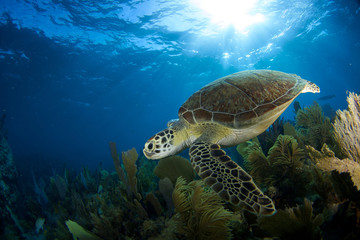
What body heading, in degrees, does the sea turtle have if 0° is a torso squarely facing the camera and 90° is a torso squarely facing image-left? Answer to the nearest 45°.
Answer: approximately 90°

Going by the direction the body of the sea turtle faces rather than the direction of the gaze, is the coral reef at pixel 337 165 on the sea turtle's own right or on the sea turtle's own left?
on the sea turtle's own left

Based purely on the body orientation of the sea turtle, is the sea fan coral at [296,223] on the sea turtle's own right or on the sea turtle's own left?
on the sea turtle's own left

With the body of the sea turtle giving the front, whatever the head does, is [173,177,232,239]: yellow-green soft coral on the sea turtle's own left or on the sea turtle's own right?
on the sea turtle's own left
